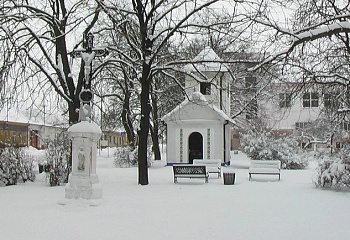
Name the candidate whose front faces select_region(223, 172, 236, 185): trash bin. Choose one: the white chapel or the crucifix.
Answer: the white chapel

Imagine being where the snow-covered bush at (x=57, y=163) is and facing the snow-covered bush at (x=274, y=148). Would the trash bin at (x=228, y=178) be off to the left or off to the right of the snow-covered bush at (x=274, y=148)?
right

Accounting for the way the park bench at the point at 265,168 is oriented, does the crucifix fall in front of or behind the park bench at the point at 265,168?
in front

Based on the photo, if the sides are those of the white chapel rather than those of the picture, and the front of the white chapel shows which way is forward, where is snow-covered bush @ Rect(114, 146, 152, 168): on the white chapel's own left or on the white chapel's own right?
on the white chapel's own right

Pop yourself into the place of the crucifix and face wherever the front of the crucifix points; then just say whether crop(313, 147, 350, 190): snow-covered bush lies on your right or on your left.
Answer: on your left

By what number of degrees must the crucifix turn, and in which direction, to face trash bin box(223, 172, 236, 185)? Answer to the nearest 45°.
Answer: approximately 135° to its left

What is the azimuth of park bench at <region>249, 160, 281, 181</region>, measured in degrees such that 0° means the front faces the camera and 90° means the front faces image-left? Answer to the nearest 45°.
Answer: approximately 0°
